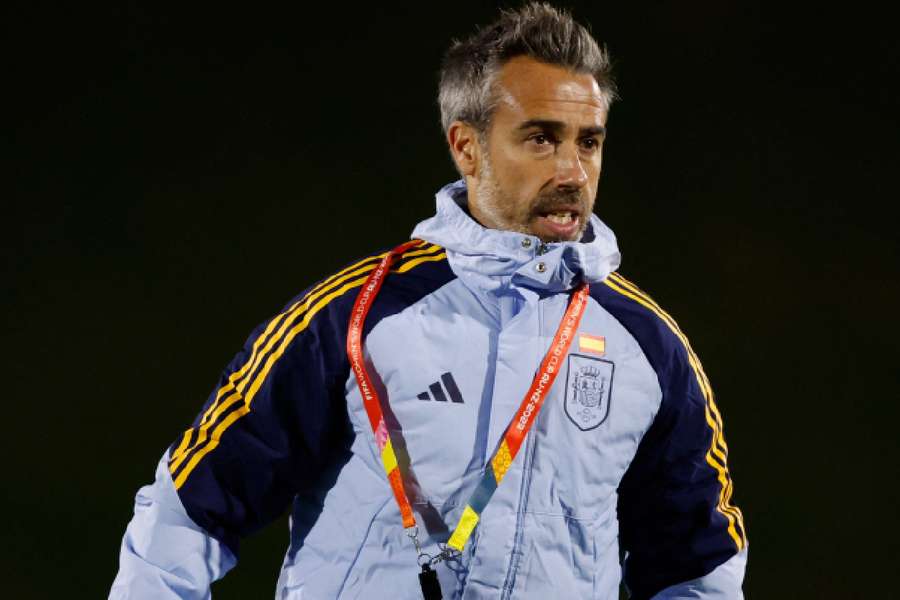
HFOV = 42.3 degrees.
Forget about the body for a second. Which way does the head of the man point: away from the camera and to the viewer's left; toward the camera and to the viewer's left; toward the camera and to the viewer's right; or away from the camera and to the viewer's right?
toward the camera and to the viewer's right

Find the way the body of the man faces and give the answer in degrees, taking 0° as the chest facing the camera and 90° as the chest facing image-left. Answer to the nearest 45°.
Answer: approximately 315°
